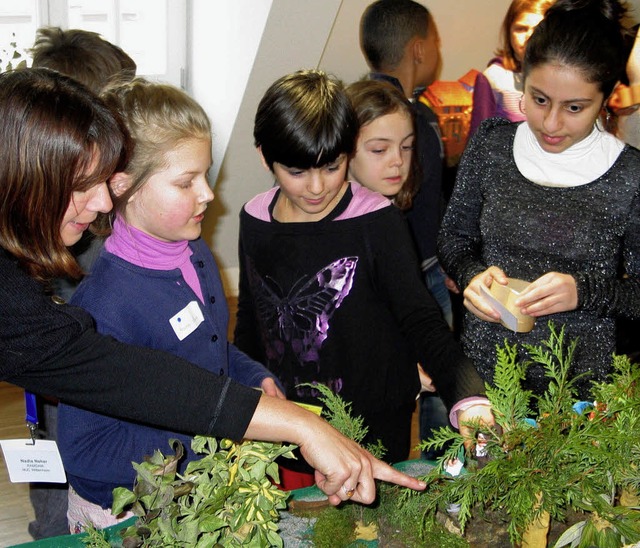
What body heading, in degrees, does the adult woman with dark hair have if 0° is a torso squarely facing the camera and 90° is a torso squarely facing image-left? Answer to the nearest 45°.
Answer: approximately 270°

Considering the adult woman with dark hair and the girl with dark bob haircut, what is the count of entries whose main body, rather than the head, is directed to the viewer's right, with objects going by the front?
1

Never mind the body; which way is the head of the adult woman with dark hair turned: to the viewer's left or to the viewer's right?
to the viewer's right

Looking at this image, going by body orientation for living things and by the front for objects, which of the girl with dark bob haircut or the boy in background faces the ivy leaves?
the girl with dark bob haircut

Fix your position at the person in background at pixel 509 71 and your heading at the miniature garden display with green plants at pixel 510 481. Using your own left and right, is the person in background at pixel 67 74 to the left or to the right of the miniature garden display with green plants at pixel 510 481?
right
